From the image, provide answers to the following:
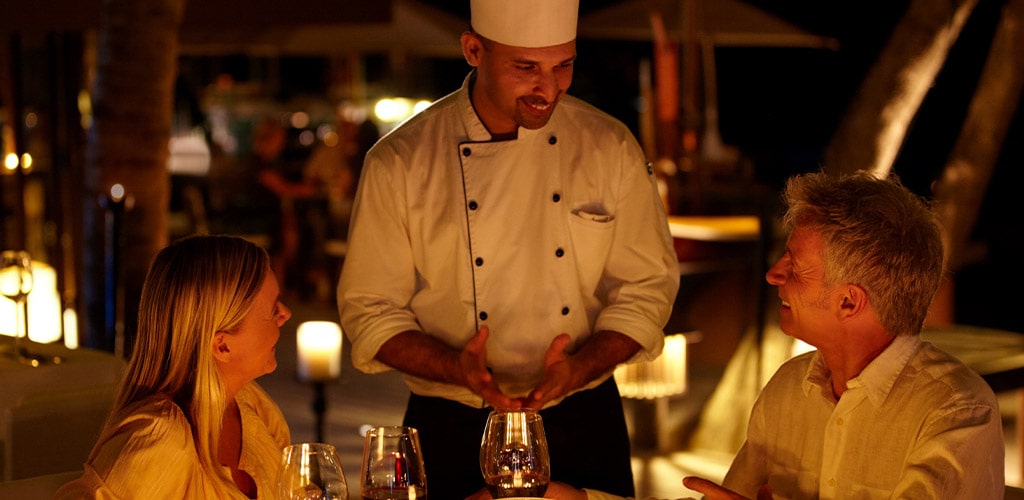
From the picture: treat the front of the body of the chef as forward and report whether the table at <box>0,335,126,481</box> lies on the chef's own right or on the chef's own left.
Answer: on the chef's own right

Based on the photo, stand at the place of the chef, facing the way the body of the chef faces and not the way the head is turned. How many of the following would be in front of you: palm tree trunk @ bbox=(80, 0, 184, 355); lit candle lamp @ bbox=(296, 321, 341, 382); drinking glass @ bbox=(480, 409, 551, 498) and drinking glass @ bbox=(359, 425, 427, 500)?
2

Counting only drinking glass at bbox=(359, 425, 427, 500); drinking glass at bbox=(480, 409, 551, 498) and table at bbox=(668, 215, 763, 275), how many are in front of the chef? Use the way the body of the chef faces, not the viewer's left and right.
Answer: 2

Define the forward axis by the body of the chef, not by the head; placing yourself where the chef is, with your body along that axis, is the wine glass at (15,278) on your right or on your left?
on your right

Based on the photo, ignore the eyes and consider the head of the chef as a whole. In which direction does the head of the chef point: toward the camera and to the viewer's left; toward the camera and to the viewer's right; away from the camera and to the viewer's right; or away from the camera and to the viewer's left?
toward the camera and to the viewer's right

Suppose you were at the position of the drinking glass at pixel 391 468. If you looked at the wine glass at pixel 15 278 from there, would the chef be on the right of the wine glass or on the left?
right

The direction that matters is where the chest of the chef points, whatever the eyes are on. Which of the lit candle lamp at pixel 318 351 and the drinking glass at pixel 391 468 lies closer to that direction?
the drinking glass

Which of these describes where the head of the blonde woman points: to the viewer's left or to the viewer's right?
to the viewer's right

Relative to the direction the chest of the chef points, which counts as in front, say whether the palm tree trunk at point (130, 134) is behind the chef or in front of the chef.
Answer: behind

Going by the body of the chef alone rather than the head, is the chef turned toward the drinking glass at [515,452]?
yes

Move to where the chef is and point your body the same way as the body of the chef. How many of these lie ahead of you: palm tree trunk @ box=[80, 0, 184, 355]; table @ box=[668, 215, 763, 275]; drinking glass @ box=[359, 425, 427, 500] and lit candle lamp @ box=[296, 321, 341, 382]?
1

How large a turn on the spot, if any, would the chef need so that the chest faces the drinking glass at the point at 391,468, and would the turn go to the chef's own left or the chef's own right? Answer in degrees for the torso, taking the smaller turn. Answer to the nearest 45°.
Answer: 0° — they already face it

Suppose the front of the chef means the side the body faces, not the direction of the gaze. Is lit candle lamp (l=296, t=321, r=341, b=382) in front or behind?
behind

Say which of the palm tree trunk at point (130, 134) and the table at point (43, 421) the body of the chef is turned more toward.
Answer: the table

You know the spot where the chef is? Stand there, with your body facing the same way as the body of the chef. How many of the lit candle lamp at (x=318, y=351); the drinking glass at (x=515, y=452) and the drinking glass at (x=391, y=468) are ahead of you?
2

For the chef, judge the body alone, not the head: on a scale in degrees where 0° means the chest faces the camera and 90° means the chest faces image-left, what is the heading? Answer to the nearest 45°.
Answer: approximately 0°
